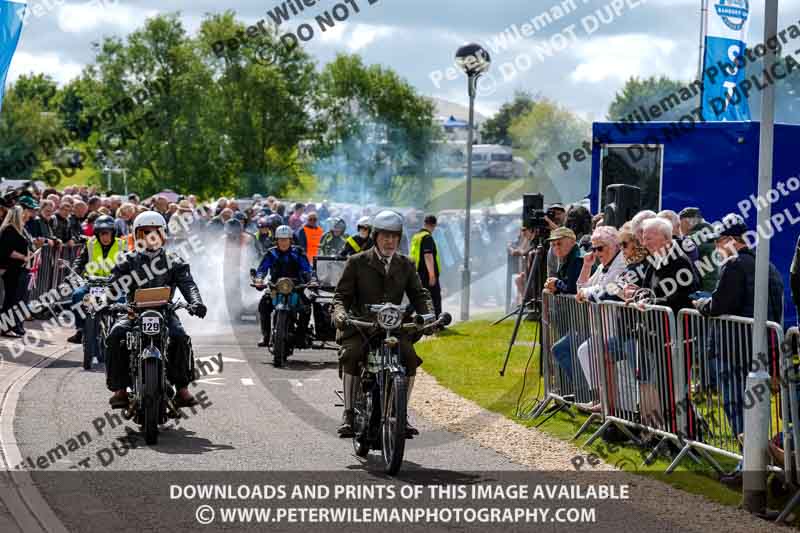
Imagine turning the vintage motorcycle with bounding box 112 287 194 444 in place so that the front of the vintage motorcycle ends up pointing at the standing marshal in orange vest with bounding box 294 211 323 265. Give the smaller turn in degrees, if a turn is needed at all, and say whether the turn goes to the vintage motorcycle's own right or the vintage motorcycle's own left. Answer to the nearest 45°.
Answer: approximately 180°

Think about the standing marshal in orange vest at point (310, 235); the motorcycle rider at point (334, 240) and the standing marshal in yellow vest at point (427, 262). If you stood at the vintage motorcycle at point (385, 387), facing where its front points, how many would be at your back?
3

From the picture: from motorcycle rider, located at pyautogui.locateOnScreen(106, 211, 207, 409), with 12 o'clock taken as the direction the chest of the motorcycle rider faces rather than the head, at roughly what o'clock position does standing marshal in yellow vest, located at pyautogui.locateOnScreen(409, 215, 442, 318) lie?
The standing marshal in yellow vest is roughly at 7 o'clock from the motorcycle rider.
